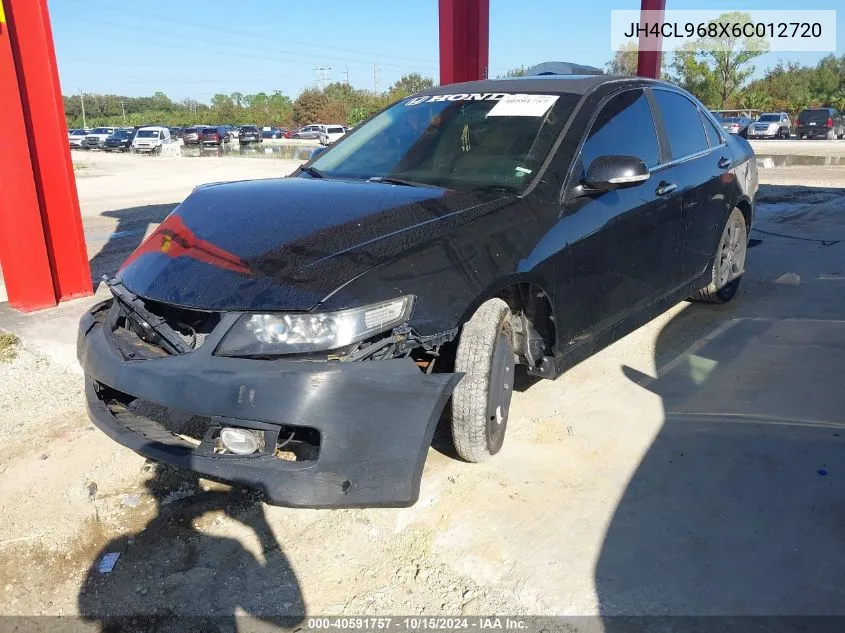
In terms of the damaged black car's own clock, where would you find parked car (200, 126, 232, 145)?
The parked car is roughly at 4 o'clock from the damaged black car.

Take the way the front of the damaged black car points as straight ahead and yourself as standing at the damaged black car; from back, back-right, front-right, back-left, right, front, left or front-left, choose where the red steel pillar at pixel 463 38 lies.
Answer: back-right

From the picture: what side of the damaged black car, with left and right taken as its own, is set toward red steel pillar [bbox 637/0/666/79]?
back

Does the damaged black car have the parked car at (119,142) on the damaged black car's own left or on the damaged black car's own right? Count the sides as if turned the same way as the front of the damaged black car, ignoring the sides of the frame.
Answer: on the damaged black car's own right

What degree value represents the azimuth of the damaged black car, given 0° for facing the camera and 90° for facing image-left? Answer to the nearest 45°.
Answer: approximately 45°

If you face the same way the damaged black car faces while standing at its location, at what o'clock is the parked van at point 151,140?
The parked van is roughly at 4 o'clock from the damaged black car.

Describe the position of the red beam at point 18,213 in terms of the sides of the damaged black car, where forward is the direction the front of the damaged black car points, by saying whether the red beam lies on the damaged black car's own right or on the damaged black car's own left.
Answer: on the damaged black car's own right

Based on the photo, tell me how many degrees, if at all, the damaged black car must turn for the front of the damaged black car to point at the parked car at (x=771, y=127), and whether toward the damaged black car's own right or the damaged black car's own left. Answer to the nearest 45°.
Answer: approximately 180°

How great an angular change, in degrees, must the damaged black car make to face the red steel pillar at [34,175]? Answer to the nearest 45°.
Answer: approximately 90° to its right

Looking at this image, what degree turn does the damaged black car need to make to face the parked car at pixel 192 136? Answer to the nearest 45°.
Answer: approximately 135° to its right
